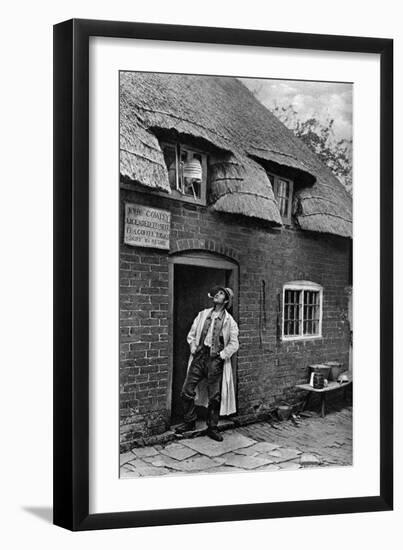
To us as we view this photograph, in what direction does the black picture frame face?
facing the viewer and to the right of the viewer
